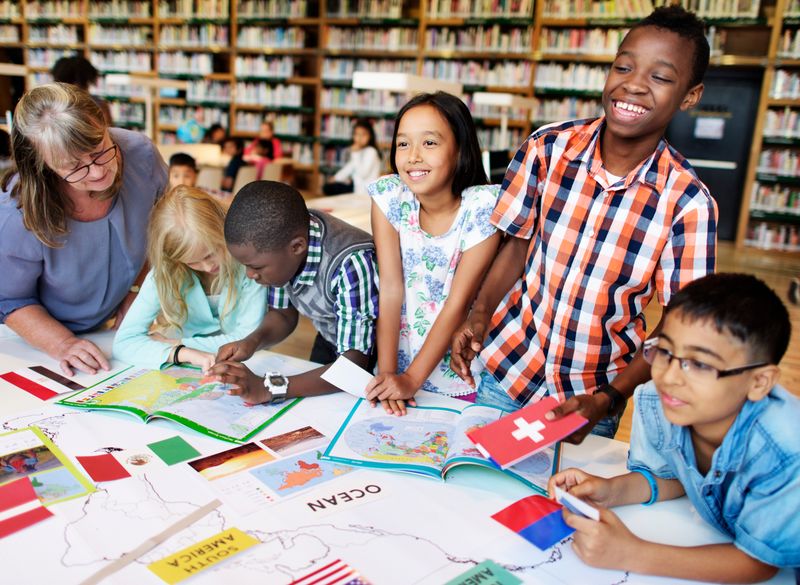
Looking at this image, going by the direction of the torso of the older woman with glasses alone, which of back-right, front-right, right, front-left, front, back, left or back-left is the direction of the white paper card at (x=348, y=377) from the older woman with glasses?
front

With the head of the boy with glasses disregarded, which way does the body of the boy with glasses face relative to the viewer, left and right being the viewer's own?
facing the viewer and to the left of the viewer

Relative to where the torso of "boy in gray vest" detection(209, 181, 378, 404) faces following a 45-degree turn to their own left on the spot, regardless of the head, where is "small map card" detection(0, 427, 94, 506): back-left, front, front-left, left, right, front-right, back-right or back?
front-right

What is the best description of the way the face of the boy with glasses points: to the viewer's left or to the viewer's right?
to the viewer's left

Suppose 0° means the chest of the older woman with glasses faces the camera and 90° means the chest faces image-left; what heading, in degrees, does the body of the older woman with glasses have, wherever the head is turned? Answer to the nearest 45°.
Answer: approximately 315°

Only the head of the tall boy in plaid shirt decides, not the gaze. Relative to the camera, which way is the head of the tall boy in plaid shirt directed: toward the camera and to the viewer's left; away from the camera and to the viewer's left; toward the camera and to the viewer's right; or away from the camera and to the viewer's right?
toward the camera and to the viewer's left

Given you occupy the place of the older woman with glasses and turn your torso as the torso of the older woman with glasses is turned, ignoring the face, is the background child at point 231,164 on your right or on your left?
on your left

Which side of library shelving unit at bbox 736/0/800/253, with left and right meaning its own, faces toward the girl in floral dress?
front

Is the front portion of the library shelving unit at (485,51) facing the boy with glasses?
yes

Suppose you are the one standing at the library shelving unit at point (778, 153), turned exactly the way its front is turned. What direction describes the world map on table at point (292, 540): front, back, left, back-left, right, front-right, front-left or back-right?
front

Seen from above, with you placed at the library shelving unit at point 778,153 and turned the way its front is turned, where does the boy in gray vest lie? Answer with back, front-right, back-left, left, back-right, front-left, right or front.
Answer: front

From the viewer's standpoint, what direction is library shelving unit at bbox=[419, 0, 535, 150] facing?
toward the camera
